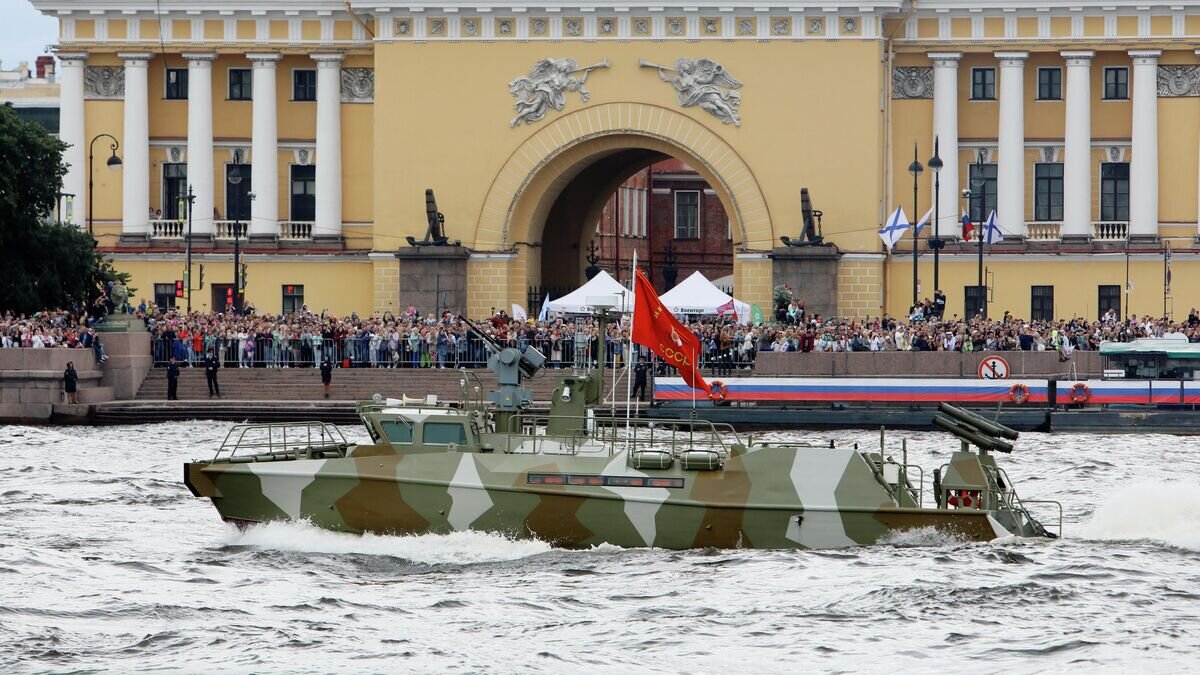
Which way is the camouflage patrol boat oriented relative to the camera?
to the viewer's left
